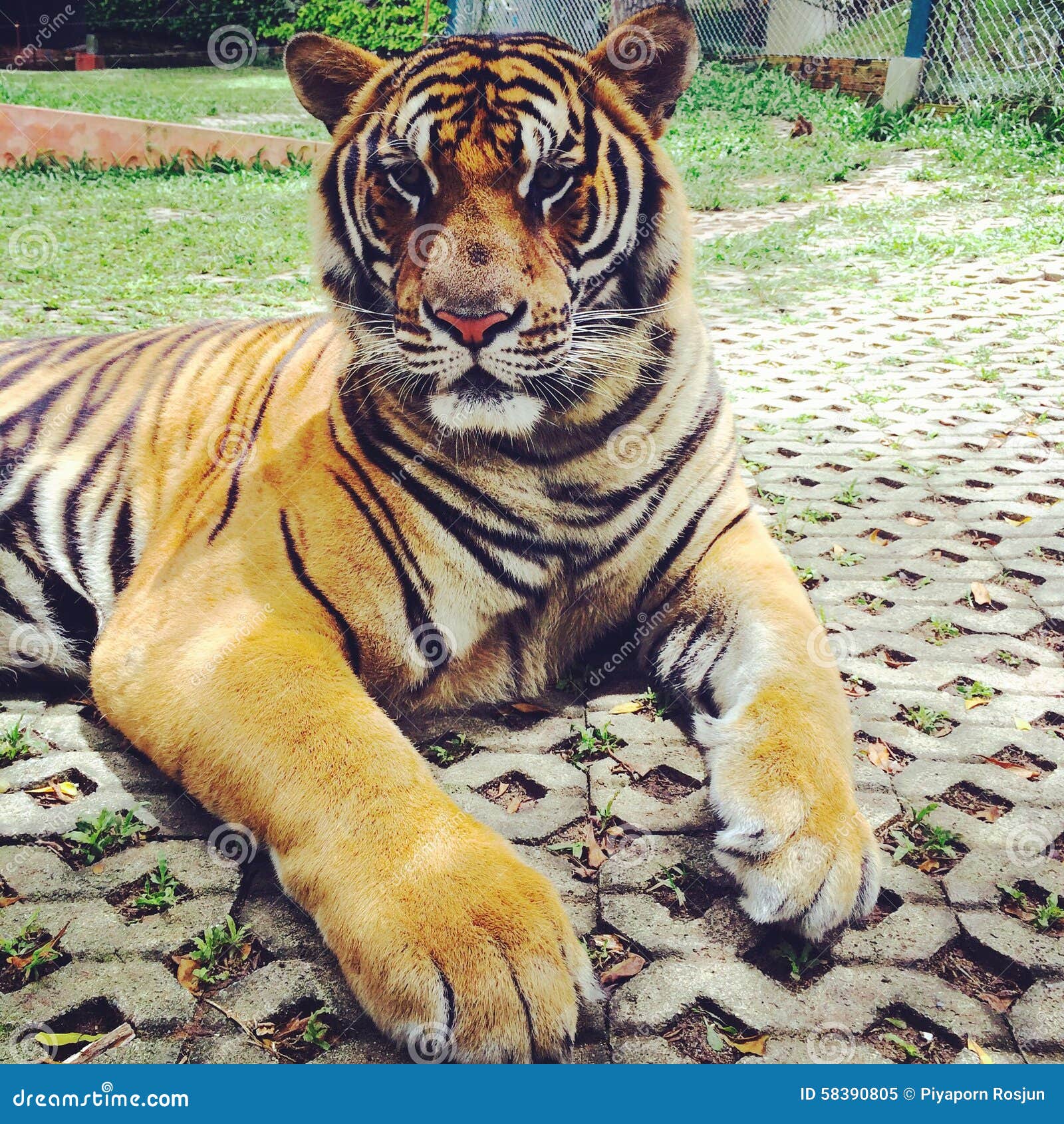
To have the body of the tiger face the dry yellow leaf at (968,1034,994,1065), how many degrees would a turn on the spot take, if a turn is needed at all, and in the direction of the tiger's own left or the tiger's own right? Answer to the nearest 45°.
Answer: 0° — it already faces it

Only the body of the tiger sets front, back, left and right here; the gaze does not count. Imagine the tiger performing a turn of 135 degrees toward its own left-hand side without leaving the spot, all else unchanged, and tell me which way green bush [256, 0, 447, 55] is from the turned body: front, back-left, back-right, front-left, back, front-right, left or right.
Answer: front

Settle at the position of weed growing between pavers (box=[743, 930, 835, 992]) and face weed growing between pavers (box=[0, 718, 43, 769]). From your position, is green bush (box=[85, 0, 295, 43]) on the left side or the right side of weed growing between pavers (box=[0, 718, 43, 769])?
right

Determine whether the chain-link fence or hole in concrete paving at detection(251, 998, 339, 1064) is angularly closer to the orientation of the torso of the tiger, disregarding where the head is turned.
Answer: the hole in concrete paving

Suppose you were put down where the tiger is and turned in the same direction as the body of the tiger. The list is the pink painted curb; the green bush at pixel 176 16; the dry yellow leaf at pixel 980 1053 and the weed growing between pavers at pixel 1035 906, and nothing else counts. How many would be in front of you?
2

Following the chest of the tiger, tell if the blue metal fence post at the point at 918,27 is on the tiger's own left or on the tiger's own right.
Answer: on the tiger's own left

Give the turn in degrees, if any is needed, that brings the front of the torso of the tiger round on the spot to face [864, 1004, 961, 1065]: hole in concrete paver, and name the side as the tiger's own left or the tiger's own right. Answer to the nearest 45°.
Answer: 0° — it already faces it

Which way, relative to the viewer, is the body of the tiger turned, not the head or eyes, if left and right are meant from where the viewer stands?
facing the viewer and to the right of the viewer

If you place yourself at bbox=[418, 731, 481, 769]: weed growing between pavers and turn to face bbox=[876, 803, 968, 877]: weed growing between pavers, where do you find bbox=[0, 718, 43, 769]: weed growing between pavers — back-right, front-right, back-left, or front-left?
back-right

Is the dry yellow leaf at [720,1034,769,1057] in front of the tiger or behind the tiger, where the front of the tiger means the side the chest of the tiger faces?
in front
